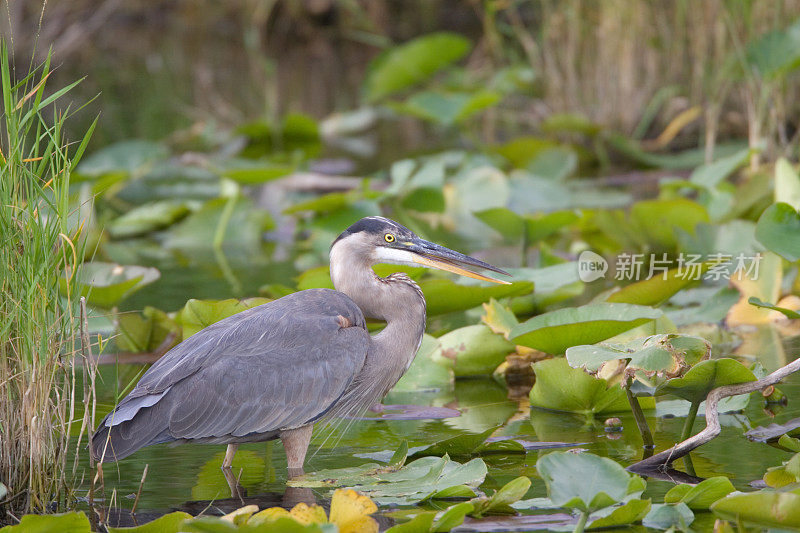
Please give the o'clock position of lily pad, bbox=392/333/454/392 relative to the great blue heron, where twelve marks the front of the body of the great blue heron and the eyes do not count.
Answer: The lily pad is roughly at 10 o'clock from the great blue heron.

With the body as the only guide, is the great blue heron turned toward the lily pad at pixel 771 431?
yes

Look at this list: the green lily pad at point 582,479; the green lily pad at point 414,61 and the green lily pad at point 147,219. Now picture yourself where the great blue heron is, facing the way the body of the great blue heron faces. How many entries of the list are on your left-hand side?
2

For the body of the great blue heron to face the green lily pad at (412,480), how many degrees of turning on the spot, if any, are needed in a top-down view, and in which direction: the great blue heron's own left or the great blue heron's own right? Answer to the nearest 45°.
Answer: approximately 45° to the great blue heron's own right

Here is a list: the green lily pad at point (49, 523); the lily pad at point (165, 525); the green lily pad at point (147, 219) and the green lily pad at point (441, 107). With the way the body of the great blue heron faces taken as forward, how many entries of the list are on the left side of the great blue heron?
2

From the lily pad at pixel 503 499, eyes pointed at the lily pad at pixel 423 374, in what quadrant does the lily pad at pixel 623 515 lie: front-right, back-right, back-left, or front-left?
back-right

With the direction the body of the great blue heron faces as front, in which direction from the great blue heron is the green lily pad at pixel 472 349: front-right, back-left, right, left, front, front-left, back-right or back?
front-left

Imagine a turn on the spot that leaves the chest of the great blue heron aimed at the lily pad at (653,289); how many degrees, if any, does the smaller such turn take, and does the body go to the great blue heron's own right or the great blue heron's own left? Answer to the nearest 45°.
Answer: approximately 45° to the great blue heron's own left

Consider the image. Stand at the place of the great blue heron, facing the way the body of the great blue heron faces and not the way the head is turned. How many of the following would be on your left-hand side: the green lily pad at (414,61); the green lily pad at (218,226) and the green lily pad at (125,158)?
3

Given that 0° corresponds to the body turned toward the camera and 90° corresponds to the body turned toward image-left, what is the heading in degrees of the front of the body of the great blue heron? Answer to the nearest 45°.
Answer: approximately 270°

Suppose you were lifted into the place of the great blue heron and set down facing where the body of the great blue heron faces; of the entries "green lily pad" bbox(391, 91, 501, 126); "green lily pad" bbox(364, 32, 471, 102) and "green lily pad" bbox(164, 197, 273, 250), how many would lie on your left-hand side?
3

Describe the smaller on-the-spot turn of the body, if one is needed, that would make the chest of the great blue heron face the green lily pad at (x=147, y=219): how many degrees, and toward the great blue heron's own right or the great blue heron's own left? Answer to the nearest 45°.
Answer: approximately 90° to the great blue heron's own left

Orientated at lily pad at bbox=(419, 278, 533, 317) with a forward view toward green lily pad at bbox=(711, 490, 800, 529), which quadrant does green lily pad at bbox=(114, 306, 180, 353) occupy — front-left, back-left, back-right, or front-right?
back-right

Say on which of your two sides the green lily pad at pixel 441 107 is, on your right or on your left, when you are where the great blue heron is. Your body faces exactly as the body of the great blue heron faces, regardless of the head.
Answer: on your left
